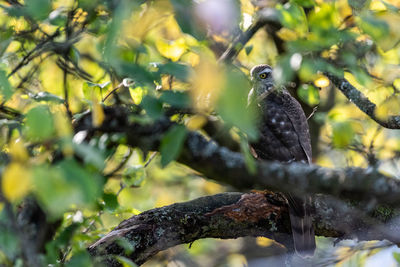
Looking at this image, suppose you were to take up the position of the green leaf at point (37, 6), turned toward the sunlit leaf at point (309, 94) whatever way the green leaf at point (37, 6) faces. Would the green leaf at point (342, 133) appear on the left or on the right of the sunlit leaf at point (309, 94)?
right

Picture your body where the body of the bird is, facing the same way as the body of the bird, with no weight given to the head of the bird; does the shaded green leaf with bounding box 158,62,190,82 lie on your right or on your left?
on your left

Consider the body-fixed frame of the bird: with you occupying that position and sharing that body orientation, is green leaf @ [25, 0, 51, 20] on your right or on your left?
on your left

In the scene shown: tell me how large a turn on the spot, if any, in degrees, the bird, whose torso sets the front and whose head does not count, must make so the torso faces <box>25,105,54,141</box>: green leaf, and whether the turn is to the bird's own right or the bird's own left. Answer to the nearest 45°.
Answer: approximately 135° to the bird's own left

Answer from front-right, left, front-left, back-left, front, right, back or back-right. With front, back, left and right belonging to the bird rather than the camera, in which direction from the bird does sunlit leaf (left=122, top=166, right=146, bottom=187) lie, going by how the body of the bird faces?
left

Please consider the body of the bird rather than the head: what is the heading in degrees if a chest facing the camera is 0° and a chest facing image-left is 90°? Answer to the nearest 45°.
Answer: approximately 135°

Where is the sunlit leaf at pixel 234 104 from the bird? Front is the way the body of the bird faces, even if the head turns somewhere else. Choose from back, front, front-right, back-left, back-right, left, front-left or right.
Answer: back-left

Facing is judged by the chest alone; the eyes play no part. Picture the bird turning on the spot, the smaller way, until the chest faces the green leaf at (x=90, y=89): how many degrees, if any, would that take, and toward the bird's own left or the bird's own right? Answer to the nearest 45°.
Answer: approximately 90° to the bird's own left

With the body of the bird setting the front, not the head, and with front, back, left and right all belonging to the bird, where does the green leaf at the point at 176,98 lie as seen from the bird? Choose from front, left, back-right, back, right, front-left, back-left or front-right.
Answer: back-left
